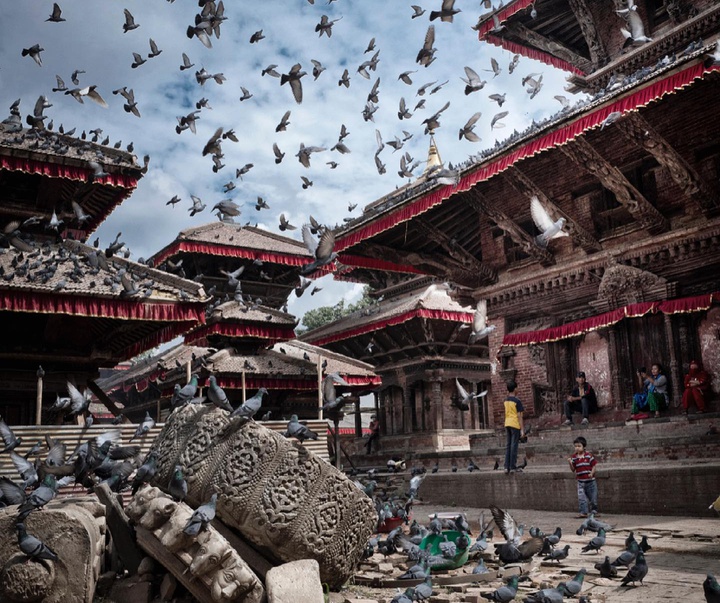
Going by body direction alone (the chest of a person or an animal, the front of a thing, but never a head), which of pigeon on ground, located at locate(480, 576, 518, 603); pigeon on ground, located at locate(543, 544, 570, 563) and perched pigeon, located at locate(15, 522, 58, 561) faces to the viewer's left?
the perched pigeon

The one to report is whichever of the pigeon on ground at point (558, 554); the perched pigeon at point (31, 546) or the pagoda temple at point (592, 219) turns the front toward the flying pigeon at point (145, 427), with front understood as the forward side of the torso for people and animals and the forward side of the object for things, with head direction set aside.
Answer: the pagoda temple

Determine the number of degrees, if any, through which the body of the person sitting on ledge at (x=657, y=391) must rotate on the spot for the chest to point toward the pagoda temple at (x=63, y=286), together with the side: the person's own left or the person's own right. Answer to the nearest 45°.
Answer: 0° — they already face it

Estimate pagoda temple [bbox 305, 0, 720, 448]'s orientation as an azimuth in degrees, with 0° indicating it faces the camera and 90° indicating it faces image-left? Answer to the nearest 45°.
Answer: approximately 45°

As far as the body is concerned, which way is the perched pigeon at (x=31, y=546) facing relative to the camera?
to the viewer's left

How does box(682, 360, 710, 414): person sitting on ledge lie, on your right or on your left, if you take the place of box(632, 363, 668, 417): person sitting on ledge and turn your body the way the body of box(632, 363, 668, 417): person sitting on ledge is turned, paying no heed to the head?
on your left

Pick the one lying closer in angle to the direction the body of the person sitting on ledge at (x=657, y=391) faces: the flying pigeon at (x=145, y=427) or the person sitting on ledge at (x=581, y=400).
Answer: the flying pigeon
